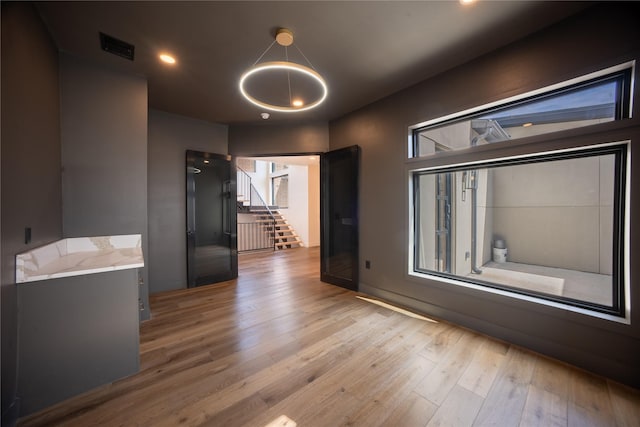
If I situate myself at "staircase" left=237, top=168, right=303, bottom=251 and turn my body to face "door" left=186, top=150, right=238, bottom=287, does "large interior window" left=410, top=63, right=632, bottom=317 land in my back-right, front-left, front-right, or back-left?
front-left

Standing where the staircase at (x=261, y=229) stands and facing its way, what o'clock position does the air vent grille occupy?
The air vent grille is roughly at 2 o'clock from the staircase.

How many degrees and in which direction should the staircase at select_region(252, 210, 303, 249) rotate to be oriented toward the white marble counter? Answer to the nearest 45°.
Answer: approximately 45° to its right

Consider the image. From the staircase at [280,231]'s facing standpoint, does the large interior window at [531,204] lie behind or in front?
in front

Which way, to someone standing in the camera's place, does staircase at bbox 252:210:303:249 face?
facing the viewer and to the right of the viewer

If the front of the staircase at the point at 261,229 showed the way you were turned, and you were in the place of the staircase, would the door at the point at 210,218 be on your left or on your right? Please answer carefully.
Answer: on your right

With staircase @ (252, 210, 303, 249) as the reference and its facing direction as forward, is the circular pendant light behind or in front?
in front

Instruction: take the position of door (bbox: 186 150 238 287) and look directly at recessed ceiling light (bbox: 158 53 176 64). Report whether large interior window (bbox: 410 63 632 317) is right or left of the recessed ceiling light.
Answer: left
